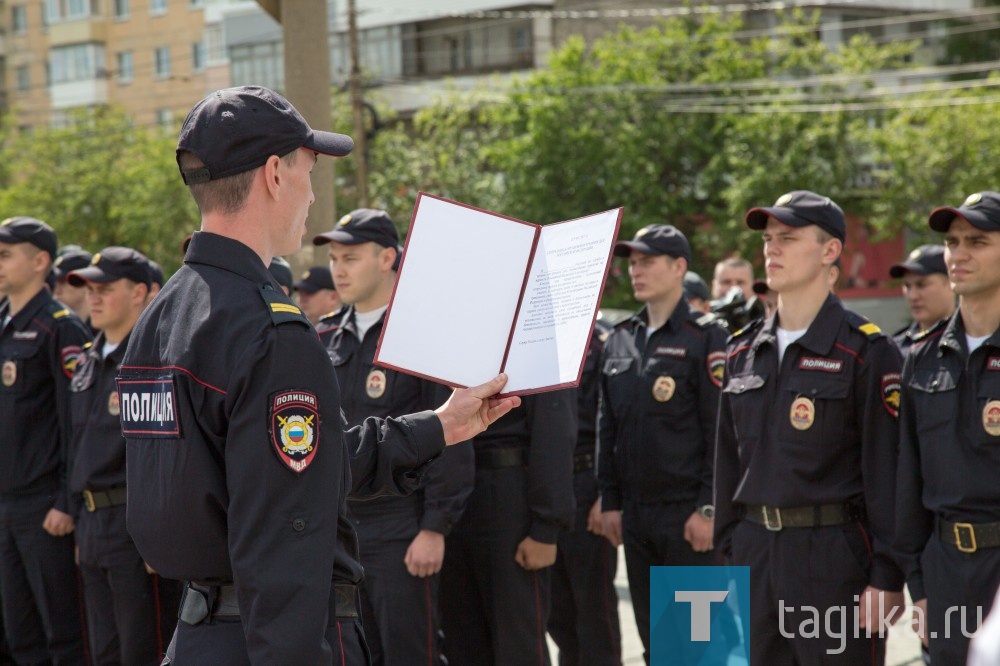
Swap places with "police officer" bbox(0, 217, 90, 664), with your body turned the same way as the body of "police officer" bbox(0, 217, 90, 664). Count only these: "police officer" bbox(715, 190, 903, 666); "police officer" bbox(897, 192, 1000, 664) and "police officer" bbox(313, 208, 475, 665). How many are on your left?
3

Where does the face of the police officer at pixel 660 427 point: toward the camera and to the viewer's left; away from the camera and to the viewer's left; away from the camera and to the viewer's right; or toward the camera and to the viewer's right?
toward the camera and to the viewer's left

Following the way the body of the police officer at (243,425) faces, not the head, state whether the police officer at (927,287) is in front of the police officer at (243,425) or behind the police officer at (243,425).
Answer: in front

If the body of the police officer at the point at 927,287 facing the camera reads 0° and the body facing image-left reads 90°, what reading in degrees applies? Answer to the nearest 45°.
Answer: approximately 45°

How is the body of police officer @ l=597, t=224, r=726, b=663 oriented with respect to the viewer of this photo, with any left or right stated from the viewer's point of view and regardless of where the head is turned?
facing the viewer and to the left of the viewer

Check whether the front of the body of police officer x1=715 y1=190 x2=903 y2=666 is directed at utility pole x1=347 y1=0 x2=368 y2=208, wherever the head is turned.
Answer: no

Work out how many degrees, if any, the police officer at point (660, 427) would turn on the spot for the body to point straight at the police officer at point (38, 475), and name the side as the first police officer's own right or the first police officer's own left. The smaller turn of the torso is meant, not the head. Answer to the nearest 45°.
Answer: approximately 45° to the first police officer's own right

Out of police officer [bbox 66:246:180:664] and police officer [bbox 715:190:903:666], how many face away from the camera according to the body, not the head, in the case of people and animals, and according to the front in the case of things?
0

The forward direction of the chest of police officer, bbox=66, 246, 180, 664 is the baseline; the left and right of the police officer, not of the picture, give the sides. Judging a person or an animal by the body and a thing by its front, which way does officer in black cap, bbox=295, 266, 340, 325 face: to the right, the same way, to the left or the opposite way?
the same way

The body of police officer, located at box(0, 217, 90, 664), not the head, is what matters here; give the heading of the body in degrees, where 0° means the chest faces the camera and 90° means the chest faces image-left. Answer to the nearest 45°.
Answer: approximately 45°

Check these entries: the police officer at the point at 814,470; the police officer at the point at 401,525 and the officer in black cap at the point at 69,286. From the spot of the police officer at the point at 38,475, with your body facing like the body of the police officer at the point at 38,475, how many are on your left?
2

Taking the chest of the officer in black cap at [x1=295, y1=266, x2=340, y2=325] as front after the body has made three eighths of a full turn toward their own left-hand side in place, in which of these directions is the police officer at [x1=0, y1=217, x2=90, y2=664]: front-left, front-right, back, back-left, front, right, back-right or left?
back-right

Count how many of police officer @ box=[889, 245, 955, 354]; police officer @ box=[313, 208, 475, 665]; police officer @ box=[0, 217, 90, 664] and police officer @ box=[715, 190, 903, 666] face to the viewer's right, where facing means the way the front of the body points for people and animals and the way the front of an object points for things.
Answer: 0

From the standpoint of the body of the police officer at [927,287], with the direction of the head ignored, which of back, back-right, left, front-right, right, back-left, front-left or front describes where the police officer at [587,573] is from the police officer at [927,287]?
front

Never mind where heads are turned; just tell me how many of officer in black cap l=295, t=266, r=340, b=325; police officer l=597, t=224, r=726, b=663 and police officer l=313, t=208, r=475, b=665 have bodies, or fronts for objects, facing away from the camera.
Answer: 0

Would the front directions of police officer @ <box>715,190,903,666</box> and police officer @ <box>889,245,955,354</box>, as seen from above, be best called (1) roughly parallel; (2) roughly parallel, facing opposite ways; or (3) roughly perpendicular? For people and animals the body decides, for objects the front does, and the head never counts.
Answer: roughly parallel

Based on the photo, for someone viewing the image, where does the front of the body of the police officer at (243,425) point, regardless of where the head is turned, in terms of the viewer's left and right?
facing away from the viewer and to the right of the viewer
